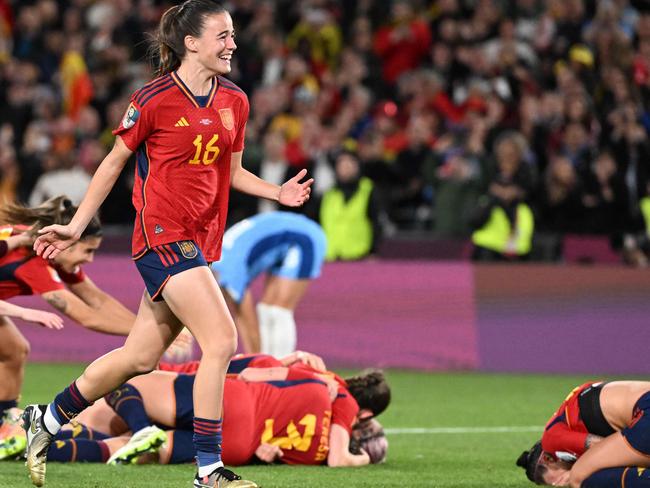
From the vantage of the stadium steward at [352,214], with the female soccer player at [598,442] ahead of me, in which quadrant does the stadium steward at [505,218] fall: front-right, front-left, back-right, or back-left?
front-left

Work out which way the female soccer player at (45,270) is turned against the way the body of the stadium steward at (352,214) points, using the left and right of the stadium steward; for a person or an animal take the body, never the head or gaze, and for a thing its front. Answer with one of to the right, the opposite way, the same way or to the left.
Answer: to the left

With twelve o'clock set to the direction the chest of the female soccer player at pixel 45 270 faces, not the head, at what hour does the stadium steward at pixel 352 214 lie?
The stadium steward is roughly at 10 o'clock from the female soccer player.

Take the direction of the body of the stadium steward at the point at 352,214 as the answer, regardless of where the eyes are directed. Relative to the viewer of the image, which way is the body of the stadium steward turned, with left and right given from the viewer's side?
facing the viewer

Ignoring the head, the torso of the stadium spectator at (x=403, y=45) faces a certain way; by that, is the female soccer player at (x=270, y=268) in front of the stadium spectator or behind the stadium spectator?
in front

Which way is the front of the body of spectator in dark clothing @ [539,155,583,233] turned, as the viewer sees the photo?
toward the camera

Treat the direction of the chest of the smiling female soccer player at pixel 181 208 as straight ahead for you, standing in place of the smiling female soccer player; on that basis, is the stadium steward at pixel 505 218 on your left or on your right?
on your left

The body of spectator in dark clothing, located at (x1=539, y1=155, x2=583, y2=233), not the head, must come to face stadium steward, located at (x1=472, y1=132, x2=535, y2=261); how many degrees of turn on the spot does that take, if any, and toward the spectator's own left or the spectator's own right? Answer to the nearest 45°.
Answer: approximately 45° to the spectator's own right

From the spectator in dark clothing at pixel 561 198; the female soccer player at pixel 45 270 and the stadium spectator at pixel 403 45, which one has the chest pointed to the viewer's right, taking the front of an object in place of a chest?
the female soccer player

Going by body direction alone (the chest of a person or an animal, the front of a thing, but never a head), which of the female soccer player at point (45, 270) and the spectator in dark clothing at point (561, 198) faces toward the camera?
the spectator in dark clothing

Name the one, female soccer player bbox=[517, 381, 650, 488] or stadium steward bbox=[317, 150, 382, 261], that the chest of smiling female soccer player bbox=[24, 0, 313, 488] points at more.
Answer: the female soccer player

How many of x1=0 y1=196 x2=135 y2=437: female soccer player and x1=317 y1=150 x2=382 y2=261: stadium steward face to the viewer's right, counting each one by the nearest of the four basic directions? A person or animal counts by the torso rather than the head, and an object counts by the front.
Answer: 1

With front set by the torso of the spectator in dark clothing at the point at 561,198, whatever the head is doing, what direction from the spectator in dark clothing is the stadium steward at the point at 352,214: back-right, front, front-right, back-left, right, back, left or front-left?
right

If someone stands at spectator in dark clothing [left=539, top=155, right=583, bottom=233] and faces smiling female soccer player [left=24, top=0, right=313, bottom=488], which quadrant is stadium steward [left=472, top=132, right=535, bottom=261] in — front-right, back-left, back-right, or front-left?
front-right

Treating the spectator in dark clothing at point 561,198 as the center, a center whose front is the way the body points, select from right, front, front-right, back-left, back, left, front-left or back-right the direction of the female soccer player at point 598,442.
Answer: front

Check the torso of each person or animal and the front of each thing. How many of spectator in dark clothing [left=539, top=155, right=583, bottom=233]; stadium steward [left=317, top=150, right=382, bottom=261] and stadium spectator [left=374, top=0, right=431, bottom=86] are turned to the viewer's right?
0
